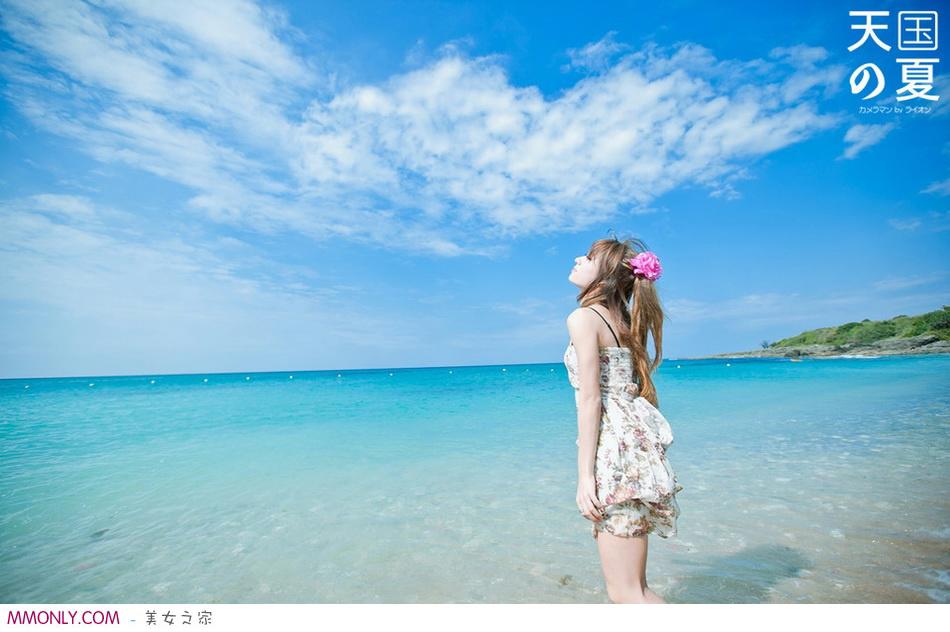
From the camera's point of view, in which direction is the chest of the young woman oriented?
to the viewer's left

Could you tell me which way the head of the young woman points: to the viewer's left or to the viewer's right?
to the viewer's left
